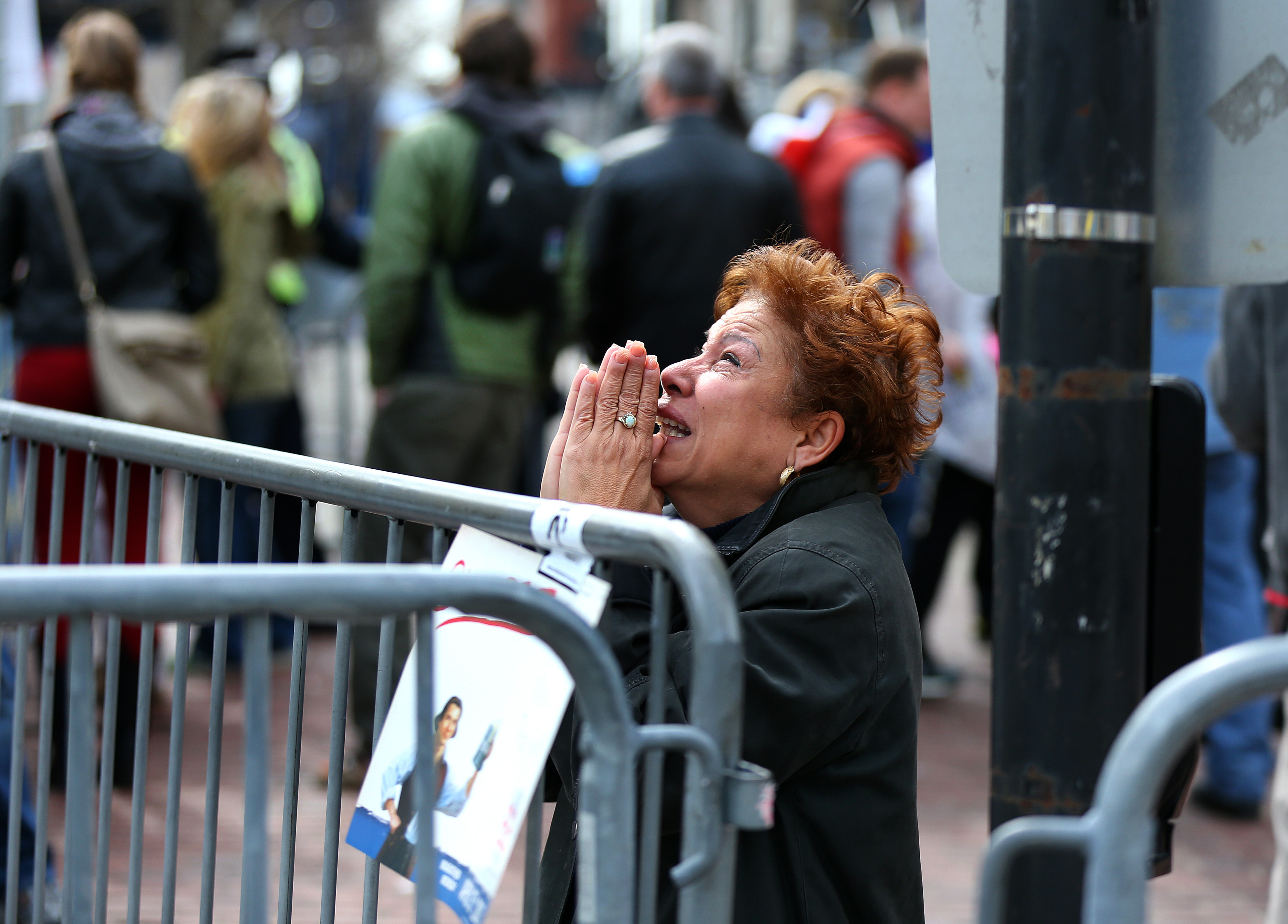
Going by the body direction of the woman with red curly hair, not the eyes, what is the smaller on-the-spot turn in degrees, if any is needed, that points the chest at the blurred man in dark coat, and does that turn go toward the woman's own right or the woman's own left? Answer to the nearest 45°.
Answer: approximately 90° to the woman's own right

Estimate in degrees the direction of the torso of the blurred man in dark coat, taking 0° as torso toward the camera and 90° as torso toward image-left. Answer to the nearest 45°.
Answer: approximately 180°

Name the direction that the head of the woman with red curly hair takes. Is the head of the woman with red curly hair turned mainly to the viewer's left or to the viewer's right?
to the viewer's left

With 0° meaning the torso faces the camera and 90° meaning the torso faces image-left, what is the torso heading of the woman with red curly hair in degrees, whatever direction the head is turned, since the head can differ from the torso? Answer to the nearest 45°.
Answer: approximately 90°

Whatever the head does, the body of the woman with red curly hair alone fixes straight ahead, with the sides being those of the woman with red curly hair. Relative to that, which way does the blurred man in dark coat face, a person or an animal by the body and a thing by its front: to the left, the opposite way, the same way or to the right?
to the right

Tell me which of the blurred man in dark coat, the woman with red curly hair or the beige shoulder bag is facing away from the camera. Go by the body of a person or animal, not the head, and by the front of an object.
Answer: the blurred man in dark coat

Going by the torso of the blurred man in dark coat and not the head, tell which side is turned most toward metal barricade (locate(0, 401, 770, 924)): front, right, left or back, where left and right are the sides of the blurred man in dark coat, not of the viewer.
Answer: back
